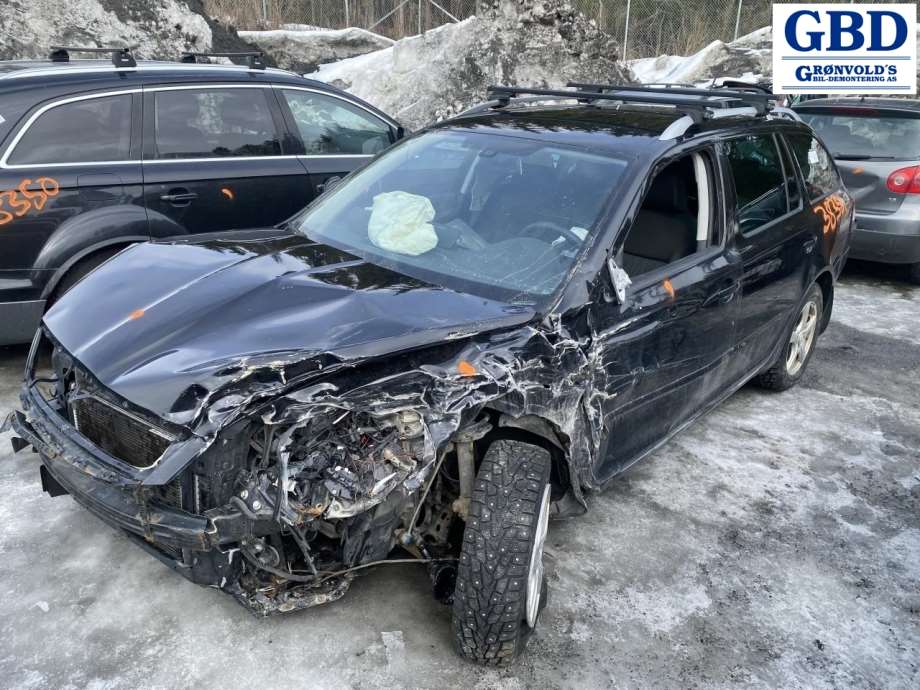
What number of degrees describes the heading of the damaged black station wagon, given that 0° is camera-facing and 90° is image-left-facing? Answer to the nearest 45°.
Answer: approximately 45°

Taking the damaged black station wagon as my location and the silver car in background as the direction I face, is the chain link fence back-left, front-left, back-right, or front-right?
front-left

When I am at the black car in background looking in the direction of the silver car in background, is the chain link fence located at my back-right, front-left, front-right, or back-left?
front-left

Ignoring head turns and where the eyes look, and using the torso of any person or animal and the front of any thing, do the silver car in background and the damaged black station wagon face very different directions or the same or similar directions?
very different directions

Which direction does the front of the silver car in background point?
away from the camera

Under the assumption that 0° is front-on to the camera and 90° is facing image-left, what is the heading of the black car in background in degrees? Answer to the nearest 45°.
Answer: approximately 270°

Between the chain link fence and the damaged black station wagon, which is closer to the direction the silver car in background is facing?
the chain link fence

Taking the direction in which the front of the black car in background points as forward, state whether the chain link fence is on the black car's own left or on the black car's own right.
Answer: on the black car's own left

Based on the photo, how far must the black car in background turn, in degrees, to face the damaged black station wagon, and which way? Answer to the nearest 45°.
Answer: approximately 90° to its right

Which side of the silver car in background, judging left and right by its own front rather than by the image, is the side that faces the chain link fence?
front

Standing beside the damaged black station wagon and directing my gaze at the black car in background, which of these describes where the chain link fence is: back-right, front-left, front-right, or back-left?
front-right

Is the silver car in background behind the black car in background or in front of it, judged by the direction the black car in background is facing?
in front

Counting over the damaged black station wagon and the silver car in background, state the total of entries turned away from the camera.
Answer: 1

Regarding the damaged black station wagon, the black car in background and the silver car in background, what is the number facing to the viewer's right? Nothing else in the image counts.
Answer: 1
